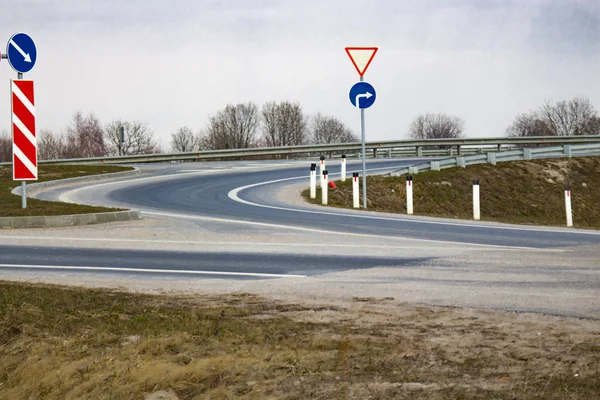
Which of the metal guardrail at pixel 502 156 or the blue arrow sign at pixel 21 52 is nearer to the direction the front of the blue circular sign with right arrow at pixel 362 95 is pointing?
the blue arrow sign

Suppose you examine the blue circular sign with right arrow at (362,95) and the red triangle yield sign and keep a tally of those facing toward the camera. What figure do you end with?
2

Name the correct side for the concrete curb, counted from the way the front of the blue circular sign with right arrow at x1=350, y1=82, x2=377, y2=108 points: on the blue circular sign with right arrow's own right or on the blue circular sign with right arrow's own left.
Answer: on the blue circular sign with right arrow's own right

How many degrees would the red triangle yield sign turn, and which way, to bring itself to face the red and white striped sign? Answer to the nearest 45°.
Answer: approximately 45° to its right

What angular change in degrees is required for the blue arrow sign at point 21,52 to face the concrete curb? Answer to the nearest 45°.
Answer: approximately 135° to its left
